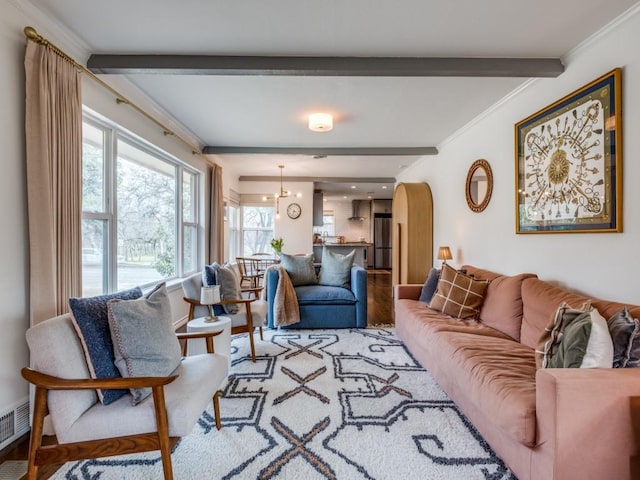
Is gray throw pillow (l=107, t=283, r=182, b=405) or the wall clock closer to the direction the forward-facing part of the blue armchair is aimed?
the gray throw pillow

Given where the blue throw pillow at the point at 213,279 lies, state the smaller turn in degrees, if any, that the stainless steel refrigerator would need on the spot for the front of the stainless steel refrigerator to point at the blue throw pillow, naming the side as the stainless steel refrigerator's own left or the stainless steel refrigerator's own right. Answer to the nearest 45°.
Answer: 0° — it already faces it

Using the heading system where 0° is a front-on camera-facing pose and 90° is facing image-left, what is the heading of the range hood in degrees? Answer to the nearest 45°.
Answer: approximately 0°

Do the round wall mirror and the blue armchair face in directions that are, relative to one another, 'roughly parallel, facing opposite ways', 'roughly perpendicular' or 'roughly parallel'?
roughly perpendicular

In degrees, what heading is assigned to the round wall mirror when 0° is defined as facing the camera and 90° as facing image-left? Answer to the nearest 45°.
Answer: approximately 45°

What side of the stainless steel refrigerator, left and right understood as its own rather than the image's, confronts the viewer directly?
front

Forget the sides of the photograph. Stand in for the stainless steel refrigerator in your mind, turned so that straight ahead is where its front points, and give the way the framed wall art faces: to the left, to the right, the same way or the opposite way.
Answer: to the right

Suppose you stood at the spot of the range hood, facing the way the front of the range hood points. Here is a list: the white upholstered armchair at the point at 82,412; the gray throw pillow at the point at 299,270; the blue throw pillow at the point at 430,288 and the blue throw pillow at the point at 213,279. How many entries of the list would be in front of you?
4

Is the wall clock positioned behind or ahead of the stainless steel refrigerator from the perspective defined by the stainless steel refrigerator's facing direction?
ahead

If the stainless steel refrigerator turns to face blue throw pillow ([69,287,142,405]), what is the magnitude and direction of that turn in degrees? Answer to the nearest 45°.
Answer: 0° — it already faces it

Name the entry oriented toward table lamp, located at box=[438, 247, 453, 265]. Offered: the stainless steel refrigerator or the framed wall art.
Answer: the stainless steel refrigerator

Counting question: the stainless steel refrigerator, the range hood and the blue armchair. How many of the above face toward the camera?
3

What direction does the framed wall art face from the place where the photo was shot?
facing the viewer and to the left of the viewer

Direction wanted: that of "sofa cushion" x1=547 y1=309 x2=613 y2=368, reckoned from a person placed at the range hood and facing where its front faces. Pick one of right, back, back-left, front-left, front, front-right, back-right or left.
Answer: front

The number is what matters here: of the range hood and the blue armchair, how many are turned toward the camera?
2

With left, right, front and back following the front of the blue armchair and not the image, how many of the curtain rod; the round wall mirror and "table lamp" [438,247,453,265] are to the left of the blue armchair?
2
